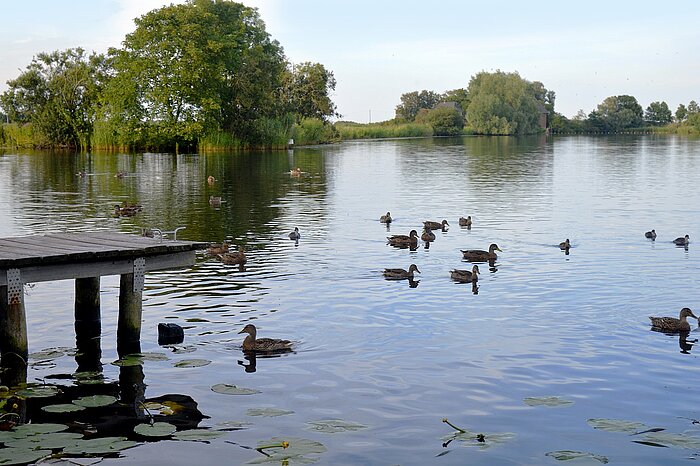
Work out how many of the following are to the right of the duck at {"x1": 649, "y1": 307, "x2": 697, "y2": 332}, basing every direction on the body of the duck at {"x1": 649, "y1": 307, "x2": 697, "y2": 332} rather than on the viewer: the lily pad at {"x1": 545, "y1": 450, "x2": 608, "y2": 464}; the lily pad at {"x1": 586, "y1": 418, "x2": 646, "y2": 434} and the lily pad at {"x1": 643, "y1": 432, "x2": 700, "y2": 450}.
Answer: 3

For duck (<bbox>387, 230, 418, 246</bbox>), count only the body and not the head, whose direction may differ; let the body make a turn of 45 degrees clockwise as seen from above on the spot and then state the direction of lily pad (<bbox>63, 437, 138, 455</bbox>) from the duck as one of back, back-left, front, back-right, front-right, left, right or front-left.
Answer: front-right

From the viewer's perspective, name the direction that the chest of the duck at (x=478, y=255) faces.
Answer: to the viewer's right

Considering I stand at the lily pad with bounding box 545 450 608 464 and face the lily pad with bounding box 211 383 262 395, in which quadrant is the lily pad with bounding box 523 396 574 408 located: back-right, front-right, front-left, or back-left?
front-right

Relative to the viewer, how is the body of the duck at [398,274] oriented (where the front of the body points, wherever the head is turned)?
to the viewer's right

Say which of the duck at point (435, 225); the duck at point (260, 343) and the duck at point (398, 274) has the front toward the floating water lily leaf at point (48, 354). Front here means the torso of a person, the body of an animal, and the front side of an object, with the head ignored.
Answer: the duck at point (260, 343)

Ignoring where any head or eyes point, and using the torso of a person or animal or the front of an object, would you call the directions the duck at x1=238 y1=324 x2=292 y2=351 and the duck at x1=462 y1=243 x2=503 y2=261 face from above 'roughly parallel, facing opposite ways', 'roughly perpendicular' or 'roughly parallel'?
roughly parallel, facing opposite ways

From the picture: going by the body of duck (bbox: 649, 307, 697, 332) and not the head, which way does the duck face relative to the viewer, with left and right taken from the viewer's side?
facing to the right of the viewer

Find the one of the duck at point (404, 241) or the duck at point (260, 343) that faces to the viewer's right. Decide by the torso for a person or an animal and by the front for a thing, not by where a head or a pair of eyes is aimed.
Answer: the duck at point (404, 241)

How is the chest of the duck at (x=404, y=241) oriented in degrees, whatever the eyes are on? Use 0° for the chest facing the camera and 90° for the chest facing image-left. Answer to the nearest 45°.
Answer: approximately 270°
